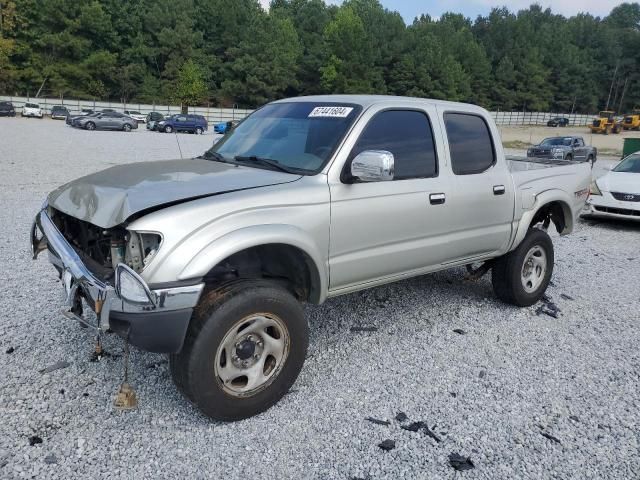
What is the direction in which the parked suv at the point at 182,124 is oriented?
to the viewer's left

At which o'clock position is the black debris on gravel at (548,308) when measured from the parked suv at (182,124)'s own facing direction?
The black debris on gravel is roughly at 9 o'clock from the parked suv.

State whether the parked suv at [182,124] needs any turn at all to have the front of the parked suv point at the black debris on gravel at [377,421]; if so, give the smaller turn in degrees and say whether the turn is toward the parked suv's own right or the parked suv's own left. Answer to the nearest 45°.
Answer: approximately 90° to the parked suv's own left

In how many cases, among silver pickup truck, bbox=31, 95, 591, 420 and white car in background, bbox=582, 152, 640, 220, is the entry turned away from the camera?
0

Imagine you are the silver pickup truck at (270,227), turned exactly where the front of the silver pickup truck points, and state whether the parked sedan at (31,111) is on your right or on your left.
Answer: on your right

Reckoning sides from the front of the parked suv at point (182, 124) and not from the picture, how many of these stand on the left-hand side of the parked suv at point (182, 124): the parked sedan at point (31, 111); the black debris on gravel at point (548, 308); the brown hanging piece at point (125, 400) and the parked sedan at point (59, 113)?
2

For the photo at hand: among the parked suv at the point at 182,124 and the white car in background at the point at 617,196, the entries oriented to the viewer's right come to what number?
0

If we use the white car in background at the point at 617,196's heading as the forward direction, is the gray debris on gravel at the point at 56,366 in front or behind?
in front

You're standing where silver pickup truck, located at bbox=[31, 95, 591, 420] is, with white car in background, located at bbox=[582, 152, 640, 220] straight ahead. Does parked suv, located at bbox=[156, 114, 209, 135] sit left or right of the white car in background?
left

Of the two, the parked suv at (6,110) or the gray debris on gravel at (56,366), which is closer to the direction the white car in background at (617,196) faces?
the gray debris on gravel

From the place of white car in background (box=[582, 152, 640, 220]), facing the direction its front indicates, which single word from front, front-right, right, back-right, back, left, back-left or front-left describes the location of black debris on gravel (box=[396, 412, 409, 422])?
front-left

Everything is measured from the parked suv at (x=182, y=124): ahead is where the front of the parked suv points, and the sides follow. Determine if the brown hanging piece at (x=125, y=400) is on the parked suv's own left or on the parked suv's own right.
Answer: on the parked suv's own left

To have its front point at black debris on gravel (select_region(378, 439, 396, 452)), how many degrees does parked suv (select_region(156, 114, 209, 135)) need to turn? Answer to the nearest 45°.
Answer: approximately 90° to its left

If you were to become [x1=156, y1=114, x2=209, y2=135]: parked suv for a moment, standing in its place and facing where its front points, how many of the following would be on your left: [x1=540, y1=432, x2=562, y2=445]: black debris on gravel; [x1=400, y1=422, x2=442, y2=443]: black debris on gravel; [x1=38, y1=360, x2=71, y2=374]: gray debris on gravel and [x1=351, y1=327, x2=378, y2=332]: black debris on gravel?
4

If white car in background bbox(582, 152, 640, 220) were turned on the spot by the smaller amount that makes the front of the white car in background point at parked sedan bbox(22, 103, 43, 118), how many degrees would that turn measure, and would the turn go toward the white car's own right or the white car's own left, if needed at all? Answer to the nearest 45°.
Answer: approximately 45° to the white car's own right

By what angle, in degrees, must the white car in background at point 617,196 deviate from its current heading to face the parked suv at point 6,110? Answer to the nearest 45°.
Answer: approximately 45° to its right

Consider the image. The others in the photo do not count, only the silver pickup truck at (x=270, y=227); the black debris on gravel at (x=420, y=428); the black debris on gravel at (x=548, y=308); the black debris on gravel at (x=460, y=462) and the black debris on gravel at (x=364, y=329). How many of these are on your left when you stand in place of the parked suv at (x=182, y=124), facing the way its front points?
5

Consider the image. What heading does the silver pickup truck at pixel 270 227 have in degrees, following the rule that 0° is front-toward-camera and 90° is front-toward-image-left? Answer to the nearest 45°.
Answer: approximately 45°
